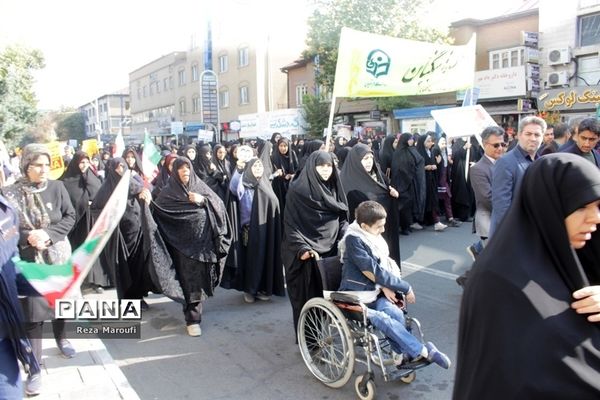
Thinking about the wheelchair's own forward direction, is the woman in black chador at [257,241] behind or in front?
behind

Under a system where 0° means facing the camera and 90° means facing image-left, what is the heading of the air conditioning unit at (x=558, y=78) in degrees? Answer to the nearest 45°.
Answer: approximately 45°

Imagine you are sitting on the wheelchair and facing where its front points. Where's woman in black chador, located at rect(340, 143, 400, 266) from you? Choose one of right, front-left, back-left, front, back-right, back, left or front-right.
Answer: back-left

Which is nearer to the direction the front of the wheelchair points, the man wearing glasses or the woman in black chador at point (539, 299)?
the woman in black chador

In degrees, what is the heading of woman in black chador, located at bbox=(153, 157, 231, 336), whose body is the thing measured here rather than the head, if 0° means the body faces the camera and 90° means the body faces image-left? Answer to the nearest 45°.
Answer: approximately 0°

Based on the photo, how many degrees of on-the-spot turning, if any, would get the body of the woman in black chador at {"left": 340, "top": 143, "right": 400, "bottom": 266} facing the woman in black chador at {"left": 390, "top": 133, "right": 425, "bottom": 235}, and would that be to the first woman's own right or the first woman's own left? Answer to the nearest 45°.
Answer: approximately 135° to the first woman's own left

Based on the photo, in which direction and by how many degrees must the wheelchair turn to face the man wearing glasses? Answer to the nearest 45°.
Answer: approximately 90° to its left

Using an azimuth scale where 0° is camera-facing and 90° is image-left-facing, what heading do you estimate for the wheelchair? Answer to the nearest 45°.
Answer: approximately 315°

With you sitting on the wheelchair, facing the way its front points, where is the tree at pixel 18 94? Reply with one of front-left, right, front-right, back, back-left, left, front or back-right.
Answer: back

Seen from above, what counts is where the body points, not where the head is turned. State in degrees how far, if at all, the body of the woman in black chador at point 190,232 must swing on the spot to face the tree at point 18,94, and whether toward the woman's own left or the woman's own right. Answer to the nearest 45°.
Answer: approximately 180°
